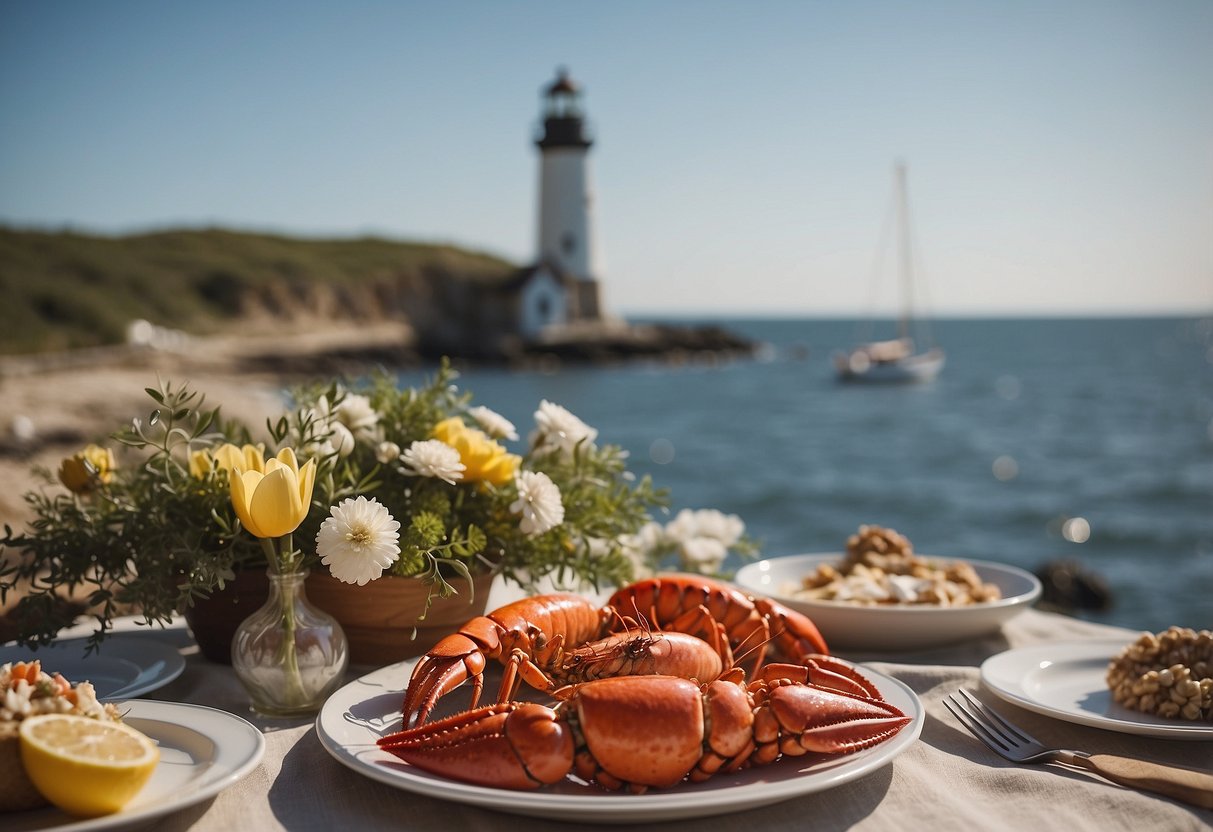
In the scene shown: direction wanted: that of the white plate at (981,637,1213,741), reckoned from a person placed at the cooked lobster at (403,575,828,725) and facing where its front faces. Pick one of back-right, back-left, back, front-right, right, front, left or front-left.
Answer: back

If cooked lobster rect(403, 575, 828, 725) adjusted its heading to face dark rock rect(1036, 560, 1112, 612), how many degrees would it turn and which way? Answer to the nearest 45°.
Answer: approximately 135° to its right

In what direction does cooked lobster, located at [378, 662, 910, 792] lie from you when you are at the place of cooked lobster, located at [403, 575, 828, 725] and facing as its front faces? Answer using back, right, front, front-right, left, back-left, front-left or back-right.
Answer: left

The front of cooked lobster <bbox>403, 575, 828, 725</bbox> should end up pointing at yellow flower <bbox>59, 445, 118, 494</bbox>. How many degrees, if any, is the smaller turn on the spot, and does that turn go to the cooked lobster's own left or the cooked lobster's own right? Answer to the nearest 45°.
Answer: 0° — it already faces it

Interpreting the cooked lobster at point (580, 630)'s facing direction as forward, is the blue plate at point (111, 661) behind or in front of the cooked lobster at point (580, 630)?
in front

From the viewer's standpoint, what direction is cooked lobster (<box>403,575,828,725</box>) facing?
to the viewer's left
